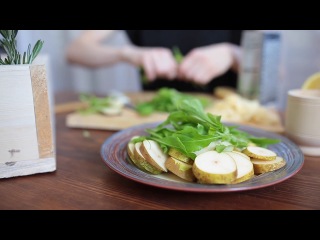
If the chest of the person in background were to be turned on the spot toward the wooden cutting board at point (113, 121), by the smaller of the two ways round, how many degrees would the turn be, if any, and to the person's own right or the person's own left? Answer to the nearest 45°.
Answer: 0° — they already face it

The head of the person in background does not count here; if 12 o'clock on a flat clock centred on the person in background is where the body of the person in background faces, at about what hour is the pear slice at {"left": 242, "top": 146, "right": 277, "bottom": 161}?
The pear slice is roughly at 12 o'clock from the person in background.

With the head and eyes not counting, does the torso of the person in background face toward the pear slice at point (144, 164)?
yes

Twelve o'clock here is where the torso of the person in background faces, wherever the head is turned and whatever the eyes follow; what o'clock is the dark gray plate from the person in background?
The dark gray plate is roughly at 12 o'clock from the person in background.

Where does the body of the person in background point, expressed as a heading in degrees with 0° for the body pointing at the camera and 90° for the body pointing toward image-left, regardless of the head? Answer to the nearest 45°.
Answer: approximately 0°
